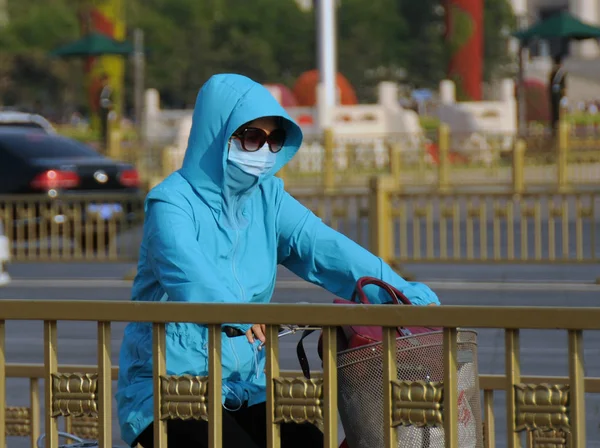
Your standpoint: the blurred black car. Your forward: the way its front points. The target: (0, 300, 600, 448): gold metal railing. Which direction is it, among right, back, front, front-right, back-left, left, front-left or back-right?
back-left

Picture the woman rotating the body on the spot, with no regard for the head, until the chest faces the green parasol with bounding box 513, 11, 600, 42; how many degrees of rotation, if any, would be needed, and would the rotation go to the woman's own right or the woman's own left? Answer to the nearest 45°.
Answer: approximately 135° to the woman's own left

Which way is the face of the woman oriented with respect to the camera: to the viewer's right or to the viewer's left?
to the viewer's right

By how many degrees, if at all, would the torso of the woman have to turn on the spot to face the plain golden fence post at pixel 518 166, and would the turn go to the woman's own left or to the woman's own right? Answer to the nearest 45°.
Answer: approximately 135° to the woman's own left

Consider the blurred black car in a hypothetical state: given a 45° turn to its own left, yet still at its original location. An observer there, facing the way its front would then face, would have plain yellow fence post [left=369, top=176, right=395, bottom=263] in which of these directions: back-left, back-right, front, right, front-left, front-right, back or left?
back-left

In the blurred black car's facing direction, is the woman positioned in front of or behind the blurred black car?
behind

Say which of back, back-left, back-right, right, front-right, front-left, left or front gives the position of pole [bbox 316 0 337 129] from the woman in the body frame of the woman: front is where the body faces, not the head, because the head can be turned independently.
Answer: back-left

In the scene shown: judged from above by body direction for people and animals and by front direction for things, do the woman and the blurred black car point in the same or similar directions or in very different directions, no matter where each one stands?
very different directions

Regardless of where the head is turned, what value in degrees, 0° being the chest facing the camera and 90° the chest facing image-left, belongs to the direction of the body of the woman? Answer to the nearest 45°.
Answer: approximately 315°

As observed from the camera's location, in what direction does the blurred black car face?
facing away from the viewer and to the left of the viewer
